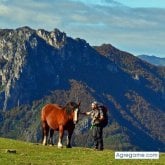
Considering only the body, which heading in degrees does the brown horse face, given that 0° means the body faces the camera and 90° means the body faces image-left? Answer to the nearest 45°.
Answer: approximately 315°

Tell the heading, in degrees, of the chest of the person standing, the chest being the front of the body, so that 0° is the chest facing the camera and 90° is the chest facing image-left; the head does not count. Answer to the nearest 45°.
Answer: approximately 45°
